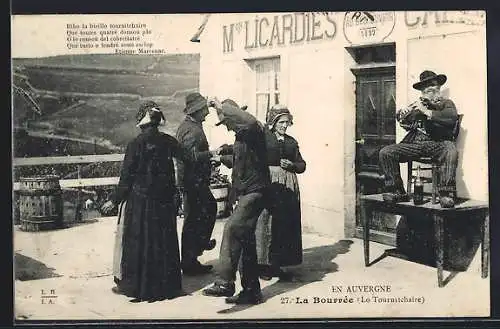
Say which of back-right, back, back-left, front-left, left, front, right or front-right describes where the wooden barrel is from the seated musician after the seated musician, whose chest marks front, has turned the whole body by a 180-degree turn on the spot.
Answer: back-left

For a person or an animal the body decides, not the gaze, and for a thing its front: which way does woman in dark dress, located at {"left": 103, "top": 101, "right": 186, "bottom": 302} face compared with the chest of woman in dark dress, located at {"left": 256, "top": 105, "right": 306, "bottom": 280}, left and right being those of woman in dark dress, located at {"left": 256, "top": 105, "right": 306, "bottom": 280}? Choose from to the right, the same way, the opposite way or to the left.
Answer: the opposite way

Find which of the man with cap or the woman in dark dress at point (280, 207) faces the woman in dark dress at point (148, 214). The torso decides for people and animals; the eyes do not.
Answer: the man with cap

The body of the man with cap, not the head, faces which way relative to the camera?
to the viewer's left

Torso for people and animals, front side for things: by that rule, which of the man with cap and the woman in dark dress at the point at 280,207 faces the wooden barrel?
the man with cap

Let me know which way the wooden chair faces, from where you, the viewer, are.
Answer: facing the viewer and to the left of the viewer

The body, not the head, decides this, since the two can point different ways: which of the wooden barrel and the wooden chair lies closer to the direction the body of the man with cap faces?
the wooden barrel

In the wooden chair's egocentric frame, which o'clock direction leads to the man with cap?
The man with cap is roughly at 1 o'clock from the wooden chair.

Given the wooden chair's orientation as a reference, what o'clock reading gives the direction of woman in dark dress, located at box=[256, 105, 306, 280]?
The woman in dark dress is roughly at 1 o'clock from the wooden chair.
